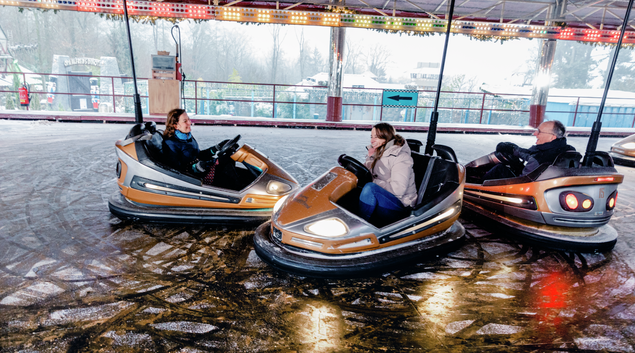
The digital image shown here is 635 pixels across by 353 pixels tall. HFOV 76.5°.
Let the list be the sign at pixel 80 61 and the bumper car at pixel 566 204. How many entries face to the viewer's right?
0

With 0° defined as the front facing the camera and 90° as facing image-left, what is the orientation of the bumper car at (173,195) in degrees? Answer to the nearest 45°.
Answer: approximately 270°

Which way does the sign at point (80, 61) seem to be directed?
toward the camera

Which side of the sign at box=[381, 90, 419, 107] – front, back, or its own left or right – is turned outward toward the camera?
front

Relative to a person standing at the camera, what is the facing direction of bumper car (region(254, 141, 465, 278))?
facing the viewer and to the left of the viewer

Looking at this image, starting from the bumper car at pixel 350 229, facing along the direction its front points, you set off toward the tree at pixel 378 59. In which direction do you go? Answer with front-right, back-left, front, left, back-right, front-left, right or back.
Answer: back-right

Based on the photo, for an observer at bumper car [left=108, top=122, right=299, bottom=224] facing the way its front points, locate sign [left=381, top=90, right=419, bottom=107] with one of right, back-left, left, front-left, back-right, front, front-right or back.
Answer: front-left

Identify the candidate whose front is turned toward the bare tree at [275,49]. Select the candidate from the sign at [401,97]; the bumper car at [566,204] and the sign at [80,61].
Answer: the bumper car

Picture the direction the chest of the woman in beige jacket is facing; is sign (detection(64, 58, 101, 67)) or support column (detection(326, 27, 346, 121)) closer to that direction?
the sign

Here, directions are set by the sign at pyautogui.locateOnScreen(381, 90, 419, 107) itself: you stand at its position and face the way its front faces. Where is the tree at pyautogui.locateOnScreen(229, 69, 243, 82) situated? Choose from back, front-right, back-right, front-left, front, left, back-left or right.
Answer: back-right

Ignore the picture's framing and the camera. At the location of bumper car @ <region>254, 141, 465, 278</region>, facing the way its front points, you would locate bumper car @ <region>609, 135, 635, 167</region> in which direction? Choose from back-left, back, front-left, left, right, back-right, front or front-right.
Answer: back

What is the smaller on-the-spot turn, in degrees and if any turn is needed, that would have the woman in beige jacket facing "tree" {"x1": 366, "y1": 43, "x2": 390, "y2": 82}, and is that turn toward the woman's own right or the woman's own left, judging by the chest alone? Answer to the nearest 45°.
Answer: approximately 90° to the woman's own right
